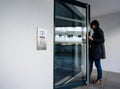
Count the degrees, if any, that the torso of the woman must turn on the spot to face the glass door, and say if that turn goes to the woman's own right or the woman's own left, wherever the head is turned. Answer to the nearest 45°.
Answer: approximately 45° to the woman's own left

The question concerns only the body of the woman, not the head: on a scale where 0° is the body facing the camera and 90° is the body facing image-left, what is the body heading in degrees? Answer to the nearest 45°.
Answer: approximately 90°
